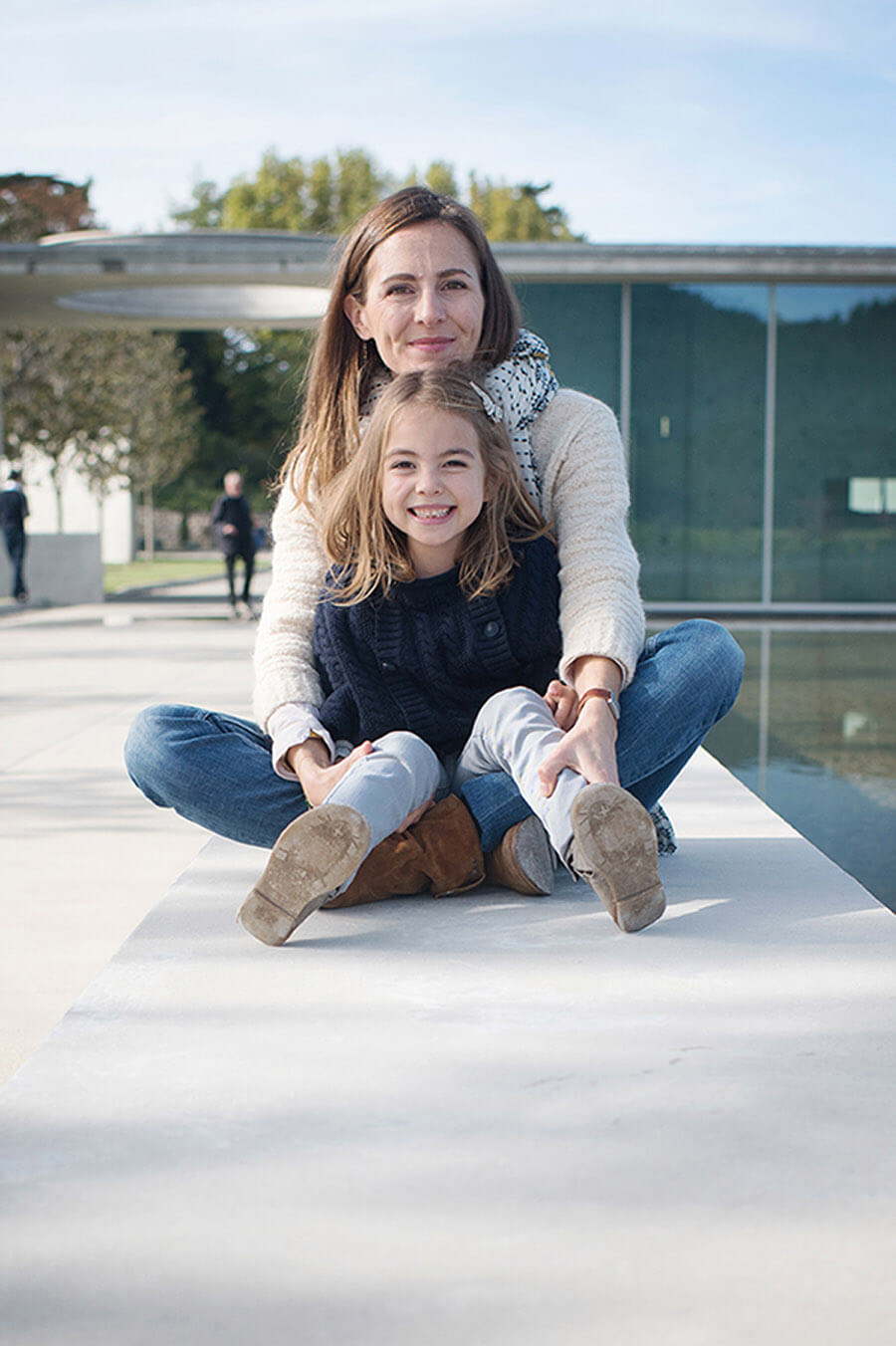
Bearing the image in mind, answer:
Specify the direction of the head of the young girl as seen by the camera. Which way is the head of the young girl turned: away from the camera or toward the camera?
toward the camera

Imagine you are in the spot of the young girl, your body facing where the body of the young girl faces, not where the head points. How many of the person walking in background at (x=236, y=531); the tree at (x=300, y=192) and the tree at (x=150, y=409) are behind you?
3

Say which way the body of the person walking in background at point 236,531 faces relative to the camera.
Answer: toward the camera

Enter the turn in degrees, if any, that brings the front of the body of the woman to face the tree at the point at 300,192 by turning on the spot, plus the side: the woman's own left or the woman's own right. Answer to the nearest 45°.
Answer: approximately 180°

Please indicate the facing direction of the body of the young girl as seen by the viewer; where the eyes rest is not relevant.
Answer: toward the camera

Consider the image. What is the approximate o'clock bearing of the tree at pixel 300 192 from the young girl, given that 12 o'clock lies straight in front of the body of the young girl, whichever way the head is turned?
The tree is roughly at 6 o'clock from the young girl.

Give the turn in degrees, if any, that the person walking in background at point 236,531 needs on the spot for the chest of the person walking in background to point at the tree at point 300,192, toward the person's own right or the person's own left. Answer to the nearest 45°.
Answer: approximately 180°

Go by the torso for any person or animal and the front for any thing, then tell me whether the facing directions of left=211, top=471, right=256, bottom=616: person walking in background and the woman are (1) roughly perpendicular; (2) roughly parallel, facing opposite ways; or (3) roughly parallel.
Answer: roughly parallel

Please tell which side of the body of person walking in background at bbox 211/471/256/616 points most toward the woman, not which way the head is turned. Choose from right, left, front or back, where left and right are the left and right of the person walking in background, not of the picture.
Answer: front

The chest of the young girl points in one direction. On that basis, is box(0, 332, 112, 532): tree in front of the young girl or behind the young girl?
behind

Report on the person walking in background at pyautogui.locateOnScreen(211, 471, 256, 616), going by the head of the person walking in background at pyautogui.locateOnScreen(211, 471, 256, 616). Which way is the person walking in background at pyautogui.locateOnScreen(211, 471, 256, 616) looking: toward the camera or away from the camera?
toward the camera

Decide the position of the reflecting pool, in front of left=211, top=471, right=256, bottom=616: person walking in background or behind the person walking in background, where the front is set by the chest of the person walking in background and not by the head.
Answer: in front

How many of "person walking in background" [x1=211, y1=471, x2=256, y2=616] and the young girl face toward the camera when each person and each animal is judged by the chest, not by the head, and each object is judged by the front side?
2
